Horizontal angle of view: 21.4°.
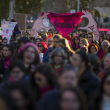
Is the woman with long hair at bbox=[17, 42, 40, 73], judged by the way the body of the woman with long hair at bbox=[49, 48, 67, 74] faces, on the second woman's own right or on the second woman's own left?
on the second woman's own right

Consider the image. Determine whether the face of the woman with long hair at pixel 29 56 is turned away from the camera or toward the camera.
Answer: toward the camera

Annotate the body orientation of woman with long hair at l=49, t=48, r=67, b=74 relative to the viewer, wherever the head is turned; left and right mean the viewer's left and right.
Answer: facing the viewer

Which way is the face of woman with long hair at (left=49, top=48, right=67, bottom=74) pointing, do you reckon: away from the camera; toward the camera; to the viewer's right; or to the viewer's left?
toward the camera
